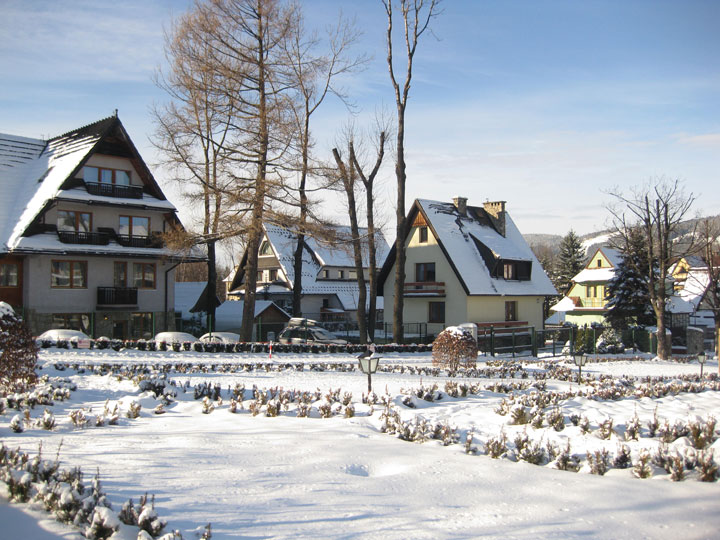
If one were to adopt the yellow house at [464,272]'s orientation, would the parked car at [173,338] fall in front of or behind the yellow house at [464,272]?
in front

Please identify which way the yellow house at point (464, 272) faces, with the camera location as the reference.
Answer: facing the viewer and to the left of the viewer

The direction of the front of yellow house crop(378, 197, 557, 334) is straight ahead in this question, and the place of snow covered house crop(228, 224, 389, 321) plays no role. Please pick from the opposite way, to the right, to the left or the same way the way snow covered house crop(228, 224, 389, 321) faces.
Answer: the same way

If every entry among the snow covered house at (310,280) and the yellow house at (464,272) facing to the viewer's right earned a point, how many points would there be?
0

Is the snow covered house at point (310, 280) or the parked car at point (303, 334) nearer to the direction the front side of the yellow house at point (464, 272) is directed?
the parked car

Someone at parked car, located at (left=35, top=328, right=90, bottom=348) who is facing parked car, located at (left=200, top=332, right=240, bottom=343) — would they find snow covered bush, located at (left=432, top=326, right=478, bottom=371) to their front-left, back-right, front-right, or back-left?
front-right

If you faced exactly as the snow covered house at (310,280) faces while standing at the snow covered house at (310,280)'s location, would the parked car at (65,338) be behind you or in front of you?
in front

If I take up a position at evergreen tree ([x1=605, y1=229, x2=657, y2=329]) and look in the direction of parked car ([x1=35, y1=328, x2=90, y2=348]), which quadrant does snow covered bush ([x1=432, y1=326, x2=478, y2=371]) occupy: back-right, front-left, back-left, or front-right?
front-left

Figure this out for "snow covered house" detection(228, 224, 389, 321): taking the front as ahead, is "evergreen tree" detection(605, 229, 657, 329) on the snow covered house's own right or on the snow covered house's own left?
on the snow covered house's own left

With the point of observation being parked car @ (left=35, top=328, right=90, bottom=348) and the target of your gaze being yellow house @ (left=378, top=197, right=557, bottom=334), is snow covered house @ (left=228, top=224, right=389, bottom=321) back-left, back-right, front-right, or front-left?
front-left

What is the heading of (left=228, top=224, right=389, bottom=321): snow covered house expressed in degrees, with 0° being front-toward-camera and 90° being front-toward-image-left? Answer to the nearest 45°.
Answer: approximately 45°

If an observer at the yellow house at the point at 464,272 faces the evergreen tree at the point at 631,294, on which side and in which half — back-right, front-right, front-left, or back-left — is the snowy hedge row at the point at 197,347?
back-right

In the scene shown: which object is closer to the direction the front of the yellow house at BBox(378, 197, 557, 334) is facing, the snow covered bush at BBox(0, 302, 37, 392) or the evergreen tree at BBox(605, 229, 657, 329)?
the snow covered bush
